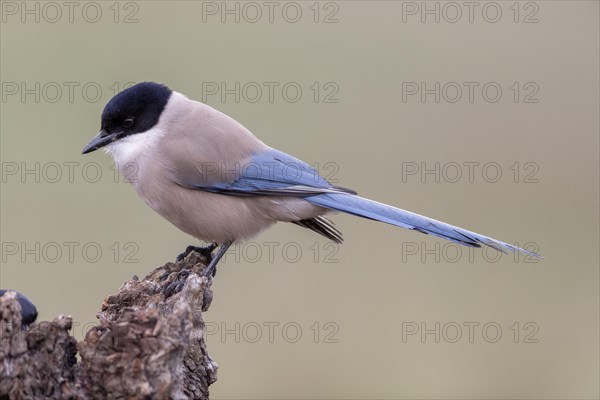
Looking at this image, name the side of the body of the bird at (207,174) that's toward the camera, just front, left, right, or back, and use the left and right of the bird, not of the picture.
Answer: left

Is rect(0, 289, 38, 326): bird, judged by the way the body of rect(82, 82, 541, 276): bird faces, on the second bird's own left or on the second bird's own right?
on the second bird's own left
